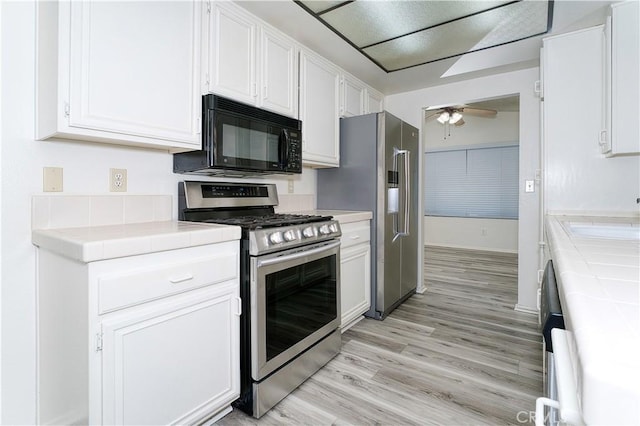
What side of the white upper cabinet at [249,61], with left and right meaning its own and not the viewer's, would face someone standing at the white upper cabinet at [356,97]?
left

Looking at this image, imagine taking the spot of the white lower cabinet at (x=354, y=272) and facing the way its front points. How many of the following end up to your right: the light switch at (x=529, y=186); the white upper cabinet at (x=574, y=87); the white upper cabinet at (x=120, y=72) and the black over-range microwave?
2

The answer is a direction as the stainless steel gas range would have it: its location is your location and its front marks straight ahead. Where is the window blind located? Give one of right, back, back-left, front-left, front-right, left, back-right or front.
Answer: left

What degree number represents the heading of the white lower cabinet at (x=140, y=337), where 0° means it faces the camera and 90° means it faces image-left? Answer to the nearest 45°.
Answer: approximately 315°

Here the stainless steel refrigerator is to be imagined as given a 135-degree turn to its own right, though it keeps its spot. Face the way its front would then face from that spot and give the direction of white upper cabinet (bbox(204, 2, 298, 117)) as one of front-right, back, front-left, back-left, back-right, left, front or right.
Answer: front-left

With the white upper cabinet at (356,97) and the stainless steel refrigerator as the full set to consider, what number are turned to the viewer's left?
0

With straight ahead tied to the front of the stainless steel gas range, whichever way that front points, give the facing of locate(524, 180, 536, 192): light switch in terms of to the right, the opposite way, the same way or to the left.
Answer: to the right

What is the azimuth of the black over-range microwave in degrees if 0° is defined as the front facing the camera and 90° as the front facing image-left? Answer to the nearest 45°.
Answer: approximately 315°

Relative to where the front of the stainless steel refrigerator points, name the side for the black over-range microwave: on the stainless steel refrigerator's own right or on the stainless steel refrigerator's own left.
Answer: on the stainless steel refrigerator's own right

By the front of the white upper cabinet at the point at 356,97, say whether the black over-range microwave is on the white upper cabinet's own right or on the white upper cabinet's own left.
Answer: on the white upper cabinet's own right

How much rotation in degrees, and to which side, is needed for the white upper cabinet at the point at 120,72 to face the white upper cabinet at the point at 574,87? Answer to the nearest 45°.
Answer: approximately 45° to its left
